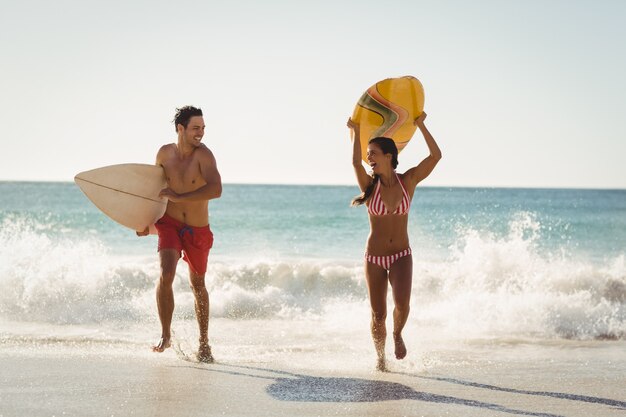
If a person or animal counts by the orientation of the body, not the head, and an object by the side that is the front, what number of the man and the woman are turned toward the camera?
2

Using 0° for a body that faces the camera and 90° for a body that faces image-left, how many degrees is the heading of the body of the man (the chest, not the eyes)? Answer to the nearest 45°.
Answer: approximately 0°

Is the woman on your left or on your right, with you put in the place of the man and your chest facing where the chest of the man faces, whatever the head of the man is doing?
on your left

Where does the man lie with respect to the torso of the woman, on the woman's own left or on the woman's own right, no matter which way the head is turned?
on the woman's own right
